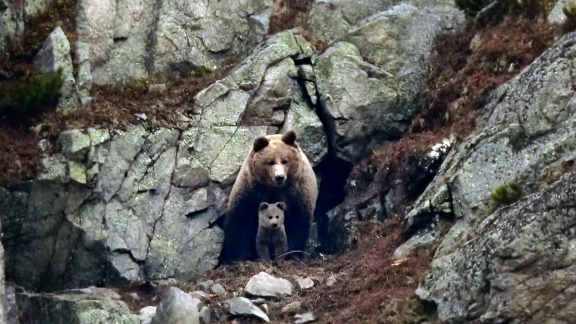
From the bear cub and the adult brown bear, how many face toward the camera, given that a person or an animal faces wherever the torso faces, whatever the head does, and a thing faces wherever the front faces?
2

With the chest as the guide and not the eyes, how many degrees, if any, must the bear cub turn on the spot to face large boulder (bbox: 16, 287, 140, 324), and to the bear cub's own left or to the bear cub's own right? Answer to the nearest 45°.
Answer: approximately 45° to the bear cub's own right

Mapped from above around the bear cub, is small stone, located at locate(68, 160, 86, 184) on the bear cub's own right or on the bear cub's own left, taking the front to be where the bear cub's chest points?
on the bear cub's own right

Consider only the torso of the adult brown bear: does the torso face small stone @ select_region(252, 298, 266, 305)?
yes

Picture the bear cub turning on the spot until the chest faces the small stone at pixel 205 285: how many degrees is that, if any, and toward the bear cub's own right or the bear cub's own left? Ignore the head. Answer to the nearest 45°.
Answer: approximately 45° to the bear cub's own right

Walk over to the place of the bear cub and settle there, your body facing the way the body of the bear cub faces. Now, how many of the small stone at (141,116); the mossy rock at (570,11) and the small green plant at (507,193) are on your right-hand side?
1

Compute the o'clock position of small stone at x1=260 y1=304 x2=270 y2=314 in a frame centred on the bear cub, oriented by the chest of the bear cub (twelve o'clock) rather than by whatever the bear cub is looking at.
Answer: The small stone is roughly at 12 o'clock from the bear cub.

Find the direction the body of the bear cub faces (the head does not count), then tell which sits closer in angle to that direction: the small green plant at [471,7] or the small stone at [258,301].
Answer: the small stone

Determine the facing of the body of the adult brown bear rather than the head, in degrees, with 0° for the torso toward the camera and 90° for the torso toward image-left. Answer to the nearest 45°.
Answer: approximately 0°
